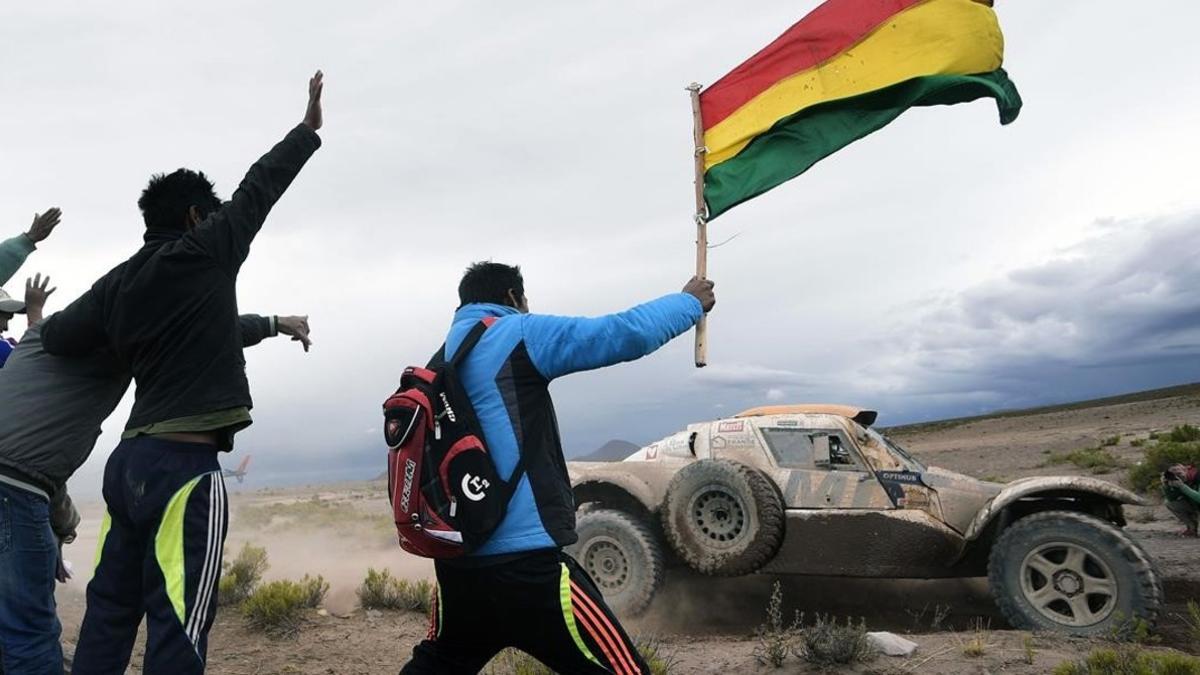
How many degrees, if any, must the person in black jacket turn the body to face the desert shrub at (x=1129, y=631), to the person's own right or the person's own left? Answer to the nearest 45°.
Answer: approximately 45° to the person's own right

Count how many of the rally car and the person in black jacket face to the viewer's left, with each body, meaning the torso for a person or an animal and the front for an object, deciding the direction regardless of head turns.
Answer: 0

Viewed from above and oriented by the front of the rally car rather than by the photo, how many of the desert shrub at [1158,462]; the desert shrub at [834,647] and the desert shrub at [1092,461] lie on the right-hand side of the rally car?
1

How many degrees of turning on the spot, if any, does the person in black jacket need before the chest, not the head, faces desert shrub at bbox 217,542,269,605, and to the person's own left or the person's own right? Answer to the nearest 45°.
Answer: approximately 45° to the person's own left

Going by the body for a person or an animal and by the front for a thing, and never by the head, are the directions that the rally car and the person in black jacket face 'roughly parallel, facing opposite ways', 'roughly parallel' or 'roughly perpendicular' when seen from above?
roughly perpendicular

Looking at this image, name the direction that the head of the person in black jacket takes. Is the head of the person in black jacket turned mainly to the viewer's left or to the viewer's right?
to the viewer's right

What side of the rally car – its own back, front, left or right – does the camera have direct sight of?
right

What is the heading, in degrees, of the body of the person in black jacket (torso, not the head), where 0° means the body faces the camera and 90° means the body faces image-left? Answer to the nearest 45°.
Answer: approximately 225°

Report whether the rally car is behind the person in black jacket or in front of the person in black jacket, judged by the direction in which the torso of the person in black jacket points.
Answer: in front

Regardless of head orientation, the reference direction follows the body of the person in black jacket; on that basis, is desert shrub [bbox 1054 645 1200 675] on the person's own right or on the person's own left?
on the person's own right

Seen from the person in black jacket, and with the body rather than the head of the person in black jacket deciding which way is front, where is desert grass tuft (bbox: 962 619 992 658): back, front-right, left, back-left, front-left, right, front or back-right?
front-right

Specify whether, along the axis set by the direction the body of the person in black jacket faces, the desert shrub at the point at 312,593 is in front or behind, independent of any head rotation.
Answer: in front

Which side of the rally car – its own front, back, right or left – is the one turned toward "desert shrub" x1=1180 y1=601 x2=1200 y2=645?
front

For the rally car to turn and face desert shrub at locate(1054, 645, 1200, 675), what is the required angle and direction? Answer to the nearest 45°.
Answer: approximately 45° to its right

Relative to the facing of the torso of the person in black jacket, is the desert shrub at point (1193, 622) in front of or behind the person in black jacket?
in front
